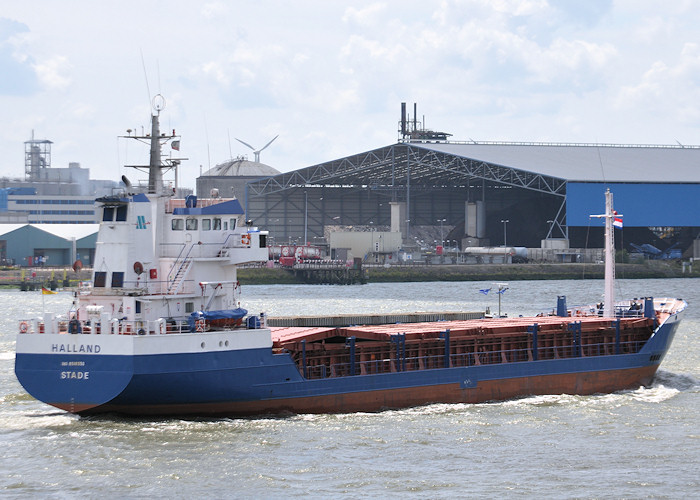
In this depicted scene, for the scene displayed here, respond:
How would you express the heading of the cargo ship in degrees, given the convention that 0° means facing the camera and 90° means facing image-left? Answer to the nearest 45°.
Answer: approximately 225°
